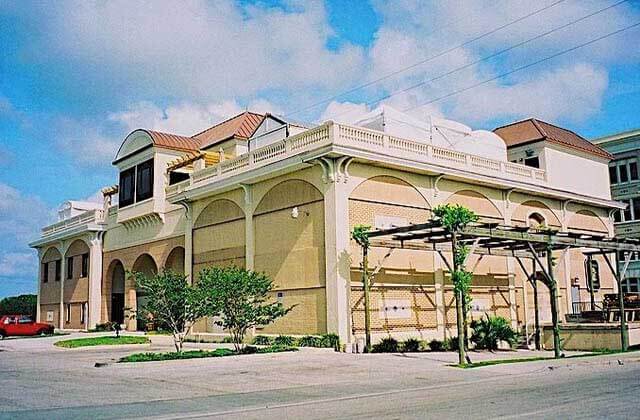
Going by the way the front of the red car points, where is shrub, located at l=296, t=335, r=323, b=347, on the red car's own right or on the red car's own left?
on the red car's own right

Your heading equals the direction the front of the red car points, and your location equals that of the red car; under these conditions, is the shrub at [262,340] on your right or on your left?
on your right

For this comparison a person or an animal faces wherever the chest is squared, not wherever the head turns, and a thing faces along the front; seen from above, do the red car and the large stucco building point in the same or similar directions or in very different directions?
very different directions

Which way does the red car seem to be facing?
to the viewer's right

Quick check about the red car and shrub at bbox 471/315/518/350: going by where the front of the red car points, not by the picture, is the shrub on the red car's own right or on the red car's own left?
on the red car's own right

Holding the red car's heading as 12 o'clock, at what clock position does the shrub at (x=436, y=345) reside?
The shrub is roughly at 2 o'clock from the red car.

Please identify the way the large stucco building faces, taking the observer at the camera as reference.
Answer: facing the viewer and to the left of the viewer

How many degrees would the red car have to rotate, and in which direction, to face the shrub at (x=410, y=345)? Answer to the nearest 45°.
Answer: approximately 45° to its right
